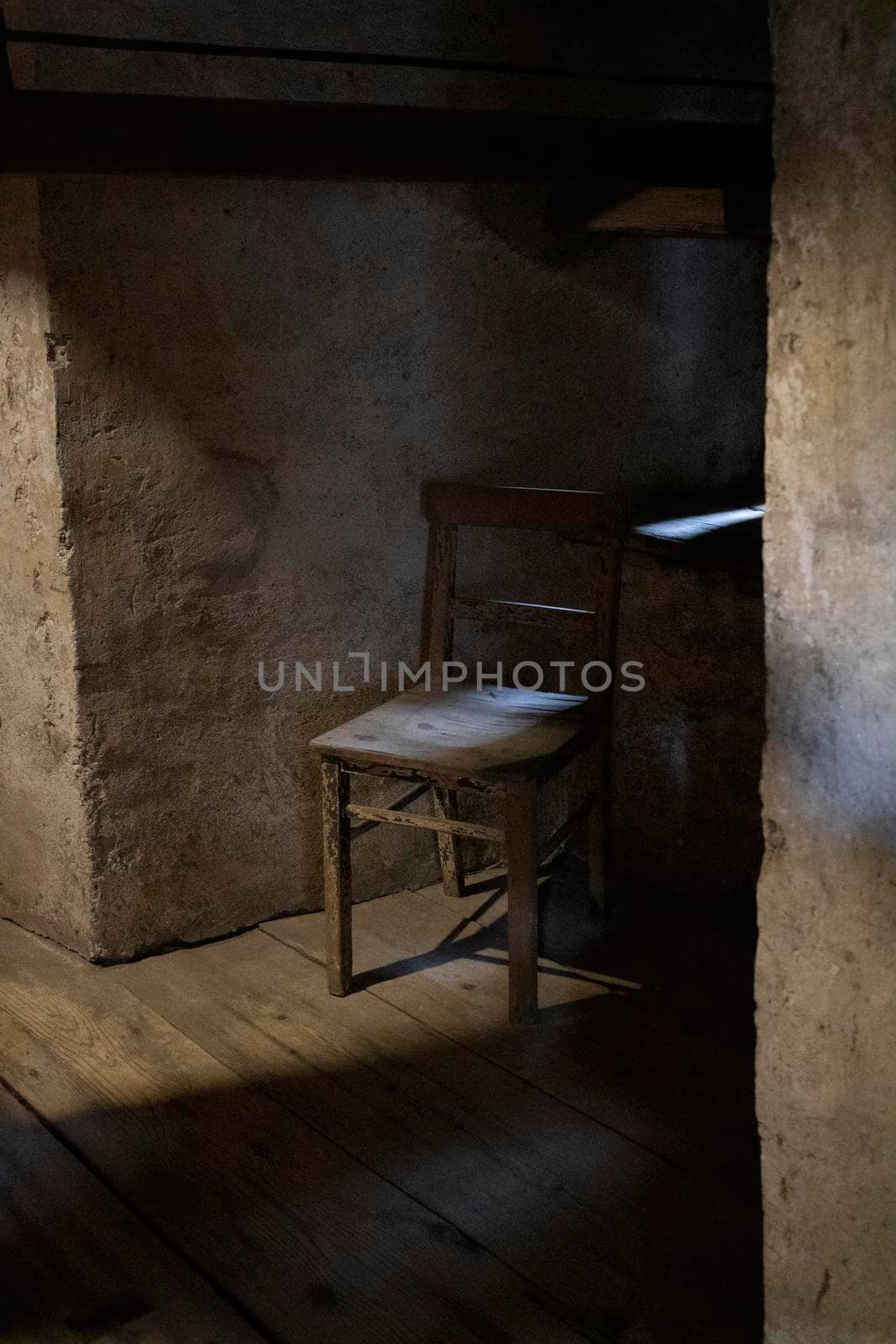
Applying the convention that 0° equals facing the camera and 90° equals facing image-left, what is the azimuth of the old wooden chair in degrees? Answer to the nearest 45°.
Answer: approximately 45°
